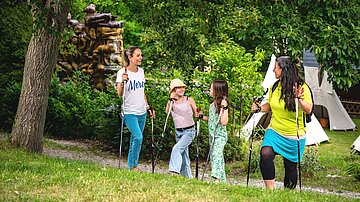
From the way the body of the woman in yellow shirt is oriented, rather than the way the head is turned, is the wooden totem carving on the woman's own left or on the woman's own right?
on the woman's own right

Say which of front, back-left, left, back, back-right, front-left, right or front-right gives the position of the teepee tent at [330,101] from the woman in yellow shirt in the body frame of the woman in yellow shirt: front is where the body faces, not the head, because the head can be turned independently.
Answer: back-right

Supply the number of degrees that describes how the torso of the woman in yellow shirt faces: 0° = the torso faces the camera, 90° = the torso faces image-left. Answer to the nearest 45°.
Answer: approximately 45°

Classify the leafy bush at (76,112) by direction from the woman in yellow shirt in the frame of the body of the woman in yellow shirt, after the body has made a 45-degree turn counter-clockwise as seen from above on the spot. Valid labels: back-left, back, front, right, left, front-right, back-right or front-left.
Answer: back-right

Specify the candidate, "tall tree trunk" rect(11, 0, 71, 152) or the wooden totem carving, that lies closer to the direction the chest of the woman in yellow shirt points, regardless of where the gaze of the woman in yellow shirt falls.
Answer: the tall tree trunk

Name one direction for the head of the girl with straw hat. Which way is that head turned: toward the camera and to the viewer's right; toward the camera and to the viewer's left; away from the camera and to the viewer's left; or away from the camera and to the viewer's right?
toward the camera and to the viewer's right

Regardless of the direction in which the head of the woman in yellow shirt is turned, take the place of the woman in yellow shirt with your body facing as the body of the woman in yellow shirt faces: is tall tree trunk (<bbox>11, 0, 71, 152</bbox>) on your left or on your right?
on your right

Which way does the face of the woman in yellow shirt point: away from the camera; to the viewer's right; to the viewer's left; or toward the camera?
to the viewer's left

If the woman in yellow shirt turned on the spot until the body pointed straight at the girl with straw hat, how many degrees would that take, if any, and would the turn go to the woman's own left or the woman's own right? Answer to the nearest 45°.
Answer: approximately 90° to the woman's own right
